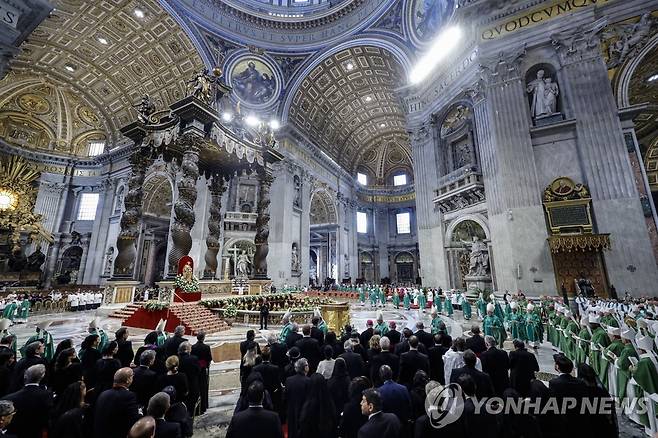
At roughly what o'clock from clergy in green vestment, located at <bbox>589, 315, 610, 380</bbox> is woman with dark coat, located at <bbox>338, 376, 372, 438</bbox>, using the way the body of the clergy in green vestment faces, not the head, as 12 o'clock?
The woman with dark coat is roughly at 10 o'clock from the clergy in green vestment.

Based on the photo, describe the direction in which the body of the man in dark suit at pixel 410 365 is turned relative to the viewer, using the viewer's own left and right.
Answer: facing away from the viewer

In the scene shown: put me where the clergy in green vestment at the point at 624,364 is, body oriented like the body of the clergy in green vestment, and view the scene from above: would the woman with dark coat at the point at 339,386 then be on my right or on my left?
on my left

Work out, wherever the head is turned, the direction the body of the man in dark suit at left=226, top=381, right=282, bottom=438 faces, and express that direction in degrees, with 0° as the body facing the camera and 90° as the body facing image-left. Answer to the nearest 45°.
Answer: approximately 180°

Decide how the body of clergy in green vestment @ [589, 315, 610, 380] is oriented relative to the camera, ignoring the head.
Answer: to the viewer's left

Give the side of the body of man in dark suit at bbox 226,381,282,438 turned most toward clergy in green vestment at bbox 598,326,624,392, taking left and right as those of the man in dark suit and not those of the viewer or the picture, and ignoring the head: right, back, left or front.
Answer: right

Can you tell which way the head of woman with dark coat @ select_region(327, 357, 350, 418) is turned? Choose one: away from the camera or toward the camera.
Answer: away from the camera

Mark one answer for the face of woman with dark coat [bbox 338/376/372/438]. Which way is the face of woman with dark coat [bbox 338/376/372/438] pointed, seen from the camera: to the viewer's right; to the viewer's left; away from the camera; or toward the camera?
away from the camera

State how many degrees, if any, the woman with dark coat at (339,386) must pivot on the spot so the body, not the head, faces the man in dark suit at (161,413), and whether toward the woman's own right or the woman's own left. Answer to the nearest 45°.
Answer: approximately 135° to the woman's own left

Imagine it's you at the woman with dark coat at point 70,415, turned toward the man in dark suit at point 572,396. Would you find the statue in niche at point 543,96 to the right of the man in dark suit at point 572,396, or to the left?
left

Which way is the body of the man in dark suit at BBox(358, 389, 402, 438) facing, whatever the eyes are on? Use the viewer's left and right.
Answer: facing away from the viewer and to the left of the viewer

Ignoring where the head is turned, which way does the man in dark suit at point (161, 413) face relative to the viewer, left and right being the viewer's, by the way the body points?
facing away from the viewer and to the left of the viewer

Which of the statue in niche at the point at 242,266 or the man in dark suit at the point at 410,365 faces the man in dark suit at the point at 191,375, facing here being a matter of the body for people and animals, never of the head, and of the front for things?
the statue in niche
